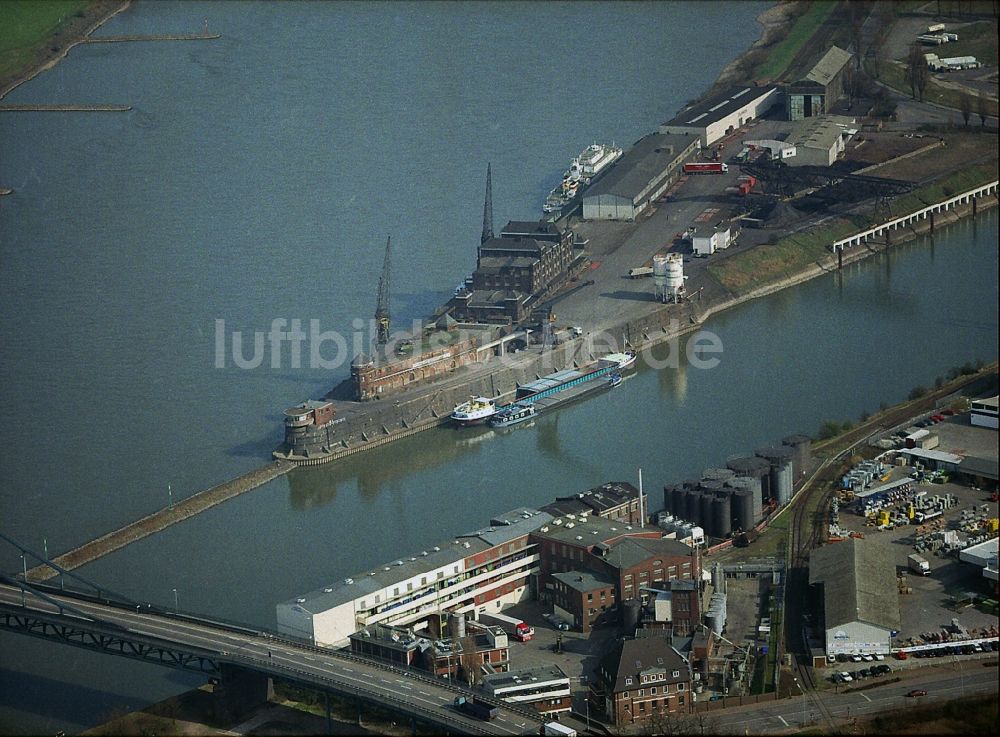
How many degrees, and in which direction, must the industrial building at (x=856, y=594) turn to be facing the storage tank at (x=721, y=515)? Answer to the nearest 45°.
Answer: approximately 135° to its right

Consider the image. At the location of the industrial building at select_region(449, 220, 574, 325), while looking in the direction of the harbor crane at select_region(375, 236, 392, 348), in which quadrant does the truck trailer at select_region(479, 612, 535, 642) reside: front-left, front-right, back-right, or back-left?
front-left

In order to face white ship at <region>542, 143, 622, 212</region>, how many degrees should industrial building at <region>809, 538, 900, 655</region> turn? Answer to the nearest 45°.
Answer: approximately 180°

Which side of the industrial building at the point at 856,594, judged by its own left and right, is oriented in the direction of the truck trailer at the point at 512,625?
right

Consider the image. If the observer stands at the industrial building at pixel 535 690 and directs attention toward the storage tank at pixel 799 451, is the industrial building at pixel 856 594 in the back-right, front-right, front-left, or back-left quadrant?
front-right

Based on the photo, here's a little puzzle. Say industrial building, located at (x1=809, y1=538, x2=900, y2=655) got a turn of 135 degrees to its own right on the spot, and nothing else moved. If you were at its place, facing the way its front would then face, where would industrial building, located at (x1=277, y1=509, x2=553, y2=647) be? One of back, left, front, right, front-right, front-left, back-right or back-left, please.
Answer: front-left

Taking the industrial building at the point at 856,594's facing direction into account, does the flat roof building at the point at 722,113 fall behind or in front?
behind

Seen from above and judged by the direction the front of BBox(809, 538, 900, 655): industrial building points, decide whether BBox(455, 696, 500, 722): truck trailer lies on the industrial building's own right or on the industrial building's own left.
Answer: on the industrial building's own right

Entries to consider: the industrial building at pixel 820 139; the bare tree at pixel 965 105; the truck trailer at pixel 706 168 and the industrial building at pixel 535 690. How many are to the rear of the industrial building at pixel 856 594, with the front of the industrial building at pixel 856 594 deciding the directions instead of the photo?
3

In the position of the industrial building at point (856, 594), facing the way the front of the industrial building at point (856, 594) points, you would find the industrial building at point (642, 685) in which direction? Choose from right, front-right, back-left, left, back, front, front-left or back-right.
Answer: front-right

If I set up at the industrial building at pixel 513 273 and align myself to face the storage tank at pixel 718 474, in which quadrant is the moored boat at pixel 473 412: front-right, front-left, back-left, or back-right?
front-right

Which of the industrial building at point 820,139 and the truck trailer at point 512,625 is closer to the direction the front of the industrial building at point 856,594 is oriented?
the truck trailer

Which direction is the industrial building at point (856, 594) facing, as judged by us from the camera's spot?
facing the viewer

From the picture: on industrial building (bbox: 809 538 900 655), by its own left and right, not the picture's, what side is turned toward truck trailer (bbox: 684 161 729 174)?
back

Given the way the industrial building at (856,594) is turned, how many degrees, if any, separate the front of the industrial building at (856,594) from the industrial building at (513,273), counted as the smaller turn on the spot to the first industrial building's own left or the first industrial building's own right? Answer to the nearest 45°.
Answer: approximately 135° to the first industrial building's own right

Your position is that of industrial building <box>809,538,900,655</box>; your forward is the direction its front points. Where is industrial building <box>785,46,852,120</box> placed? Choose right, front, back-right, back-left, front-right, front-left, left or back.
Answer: back

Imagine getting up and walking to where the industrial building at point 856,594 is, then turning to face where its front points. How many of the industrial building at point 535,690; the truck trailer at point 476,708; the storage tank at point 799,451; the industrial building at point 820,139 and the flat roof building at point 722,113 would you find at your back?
3

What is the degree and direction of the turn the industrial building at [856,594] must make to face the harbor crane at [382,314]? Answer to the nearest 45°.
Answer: approximately 135° to its right

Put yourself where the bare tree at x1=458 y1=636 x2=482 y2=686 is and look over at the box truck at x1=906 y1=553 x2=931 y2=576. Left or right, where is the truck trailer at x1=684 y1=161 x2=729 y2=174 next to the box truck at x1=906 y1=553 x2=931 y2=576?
left
